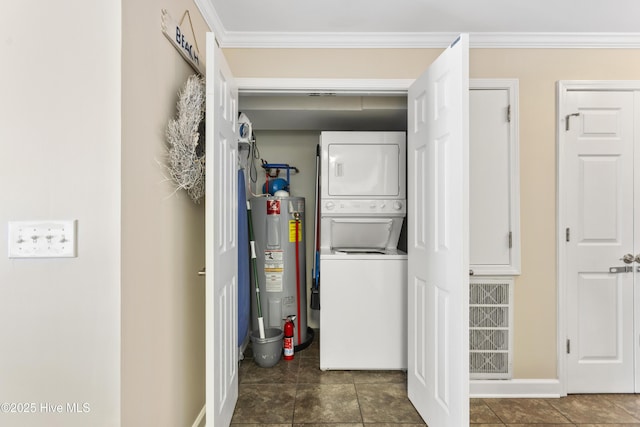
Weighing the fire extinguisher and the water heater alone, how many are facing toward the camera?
2

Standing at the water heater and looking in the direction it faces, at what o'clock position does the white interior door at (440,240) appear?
The white interior door is roughly at 11 o'clock from the water heater.

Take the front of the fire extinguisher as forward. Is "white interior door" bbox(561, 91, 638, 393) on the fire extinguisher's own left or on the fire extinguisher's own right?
on the fire extinguisher's own left

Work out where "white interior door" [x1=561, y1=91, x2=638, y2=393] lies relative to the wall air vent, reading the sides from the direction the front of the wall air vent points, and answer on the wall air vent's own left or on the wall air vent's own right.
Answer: on the wall air vent's own left

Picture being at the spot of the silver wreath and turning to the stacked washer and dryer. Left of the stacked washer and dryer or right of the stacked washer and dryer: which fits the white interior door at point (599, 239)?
right

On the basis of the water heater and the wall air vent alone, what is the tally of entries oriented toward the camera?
2
